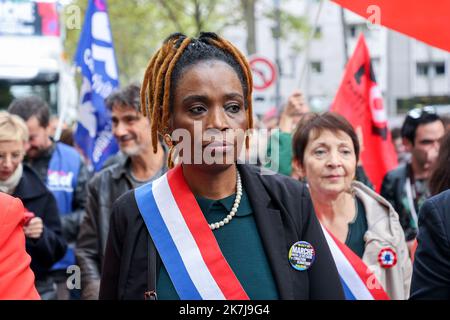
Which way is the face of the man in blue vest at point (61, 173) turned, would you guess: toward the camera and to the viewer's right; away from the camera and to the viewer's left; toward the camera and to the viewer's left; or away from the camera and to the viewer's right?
toward the camera and to the viewer's left

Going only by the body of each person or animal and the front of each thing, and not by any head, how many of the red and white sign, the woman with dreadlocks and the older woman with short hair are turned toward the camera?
3

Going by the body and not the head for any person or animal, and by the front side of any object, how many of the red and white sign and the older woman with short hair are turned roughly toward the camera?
2

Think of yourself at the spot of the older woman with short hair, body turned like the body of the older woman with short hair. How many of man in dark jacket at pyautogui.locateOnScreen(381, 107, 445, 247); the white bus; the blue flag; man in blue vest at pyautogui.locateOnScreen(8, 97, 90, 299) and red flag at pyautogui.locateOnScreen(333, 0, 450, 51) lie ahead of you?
0

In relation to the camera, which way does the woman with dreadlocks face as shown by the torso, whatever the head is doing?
toward the camera

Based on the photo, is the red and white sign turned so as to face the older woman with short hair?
yes

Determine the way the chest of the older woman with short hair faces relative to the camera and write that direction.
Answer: toward the camera

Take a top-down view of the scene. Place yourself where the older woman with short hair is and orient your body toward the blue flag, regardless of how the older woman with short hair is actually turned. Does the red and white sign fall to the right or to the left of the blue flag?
right

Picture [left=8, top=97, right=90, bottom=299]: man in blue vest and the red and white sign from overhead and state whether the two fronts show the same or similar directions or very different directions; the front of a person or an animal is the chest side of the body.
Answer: same or similar directions

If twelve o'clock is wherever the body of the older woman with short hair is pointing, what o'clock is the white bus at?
The white bus is roughly at 5 o'clock from the older woman with short hair.

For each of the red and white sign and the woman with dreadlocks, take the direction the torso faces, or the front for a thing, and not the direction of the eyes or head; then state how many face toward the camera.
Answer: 2

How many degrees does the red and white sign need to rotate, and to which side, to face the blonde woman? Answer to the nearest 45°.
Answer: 0° — it already faces them

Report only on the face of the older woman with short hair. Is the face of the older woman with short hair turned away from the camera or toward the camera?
toward the camera
